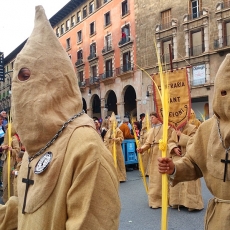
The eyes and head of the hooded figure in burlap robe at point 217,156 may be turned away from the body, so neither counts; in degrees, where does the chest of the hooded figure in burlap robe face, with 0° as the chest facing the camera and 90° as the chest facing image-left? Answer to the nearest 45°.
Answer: approximately 0°
